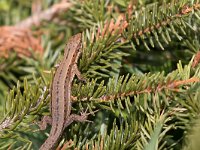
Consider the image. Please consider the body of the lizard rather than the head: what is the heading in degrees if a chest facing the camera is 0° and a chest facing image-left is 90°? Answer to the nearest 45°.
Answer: approximately 180°
